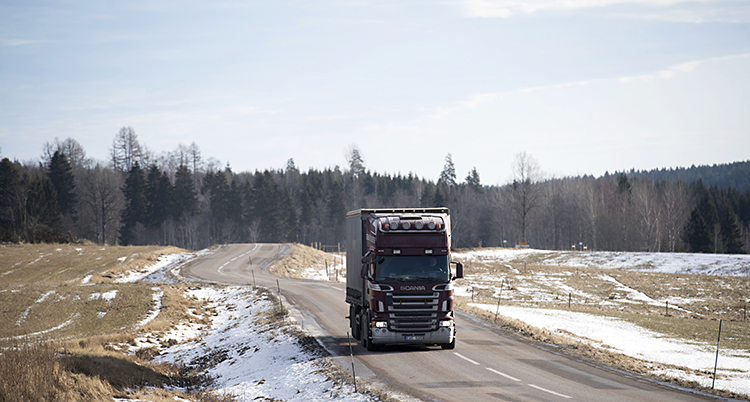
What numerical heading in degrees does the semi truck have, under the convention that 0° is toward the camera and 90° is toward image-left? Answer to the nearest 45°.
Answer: approximately 0°
